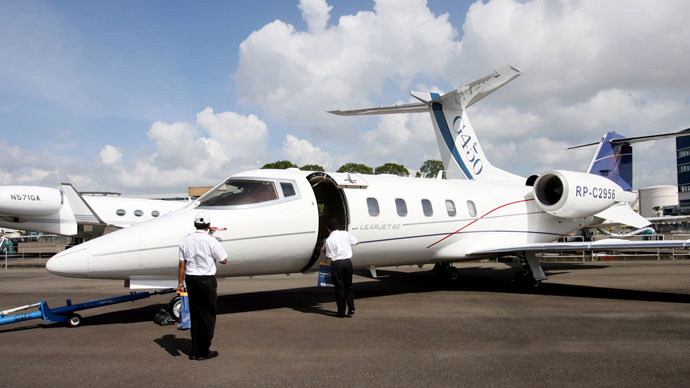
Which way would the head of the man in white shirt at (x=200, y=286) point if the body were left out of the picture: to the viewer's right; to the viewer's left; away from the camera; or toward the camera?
away from the camera

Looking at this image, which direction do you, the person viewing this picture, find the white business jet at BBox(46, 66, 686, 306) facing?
facing the viewer and to the left of the viewer

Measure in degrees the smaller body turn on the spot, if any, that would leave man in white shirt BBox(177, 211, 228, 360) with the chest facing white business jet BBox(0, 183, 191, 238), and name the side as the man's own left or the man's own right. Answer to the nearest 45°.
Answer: approximately 45° to the man's own left

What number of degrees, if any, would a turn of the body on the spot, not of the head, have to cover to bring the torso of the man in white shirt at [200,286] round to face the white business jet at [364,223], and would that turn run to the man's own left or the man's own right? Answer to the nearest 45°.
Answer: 0° — they already face it

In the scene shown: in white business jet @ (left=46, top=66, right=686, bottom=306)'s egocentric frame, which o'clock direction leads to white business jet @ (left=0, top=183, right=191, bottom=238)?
white business jet @ (left=0, top=183, right=191, bottom=238) is roughly at 3 o'clock from white business jet @ (left=46, top=66, right=686, bottom=306).
